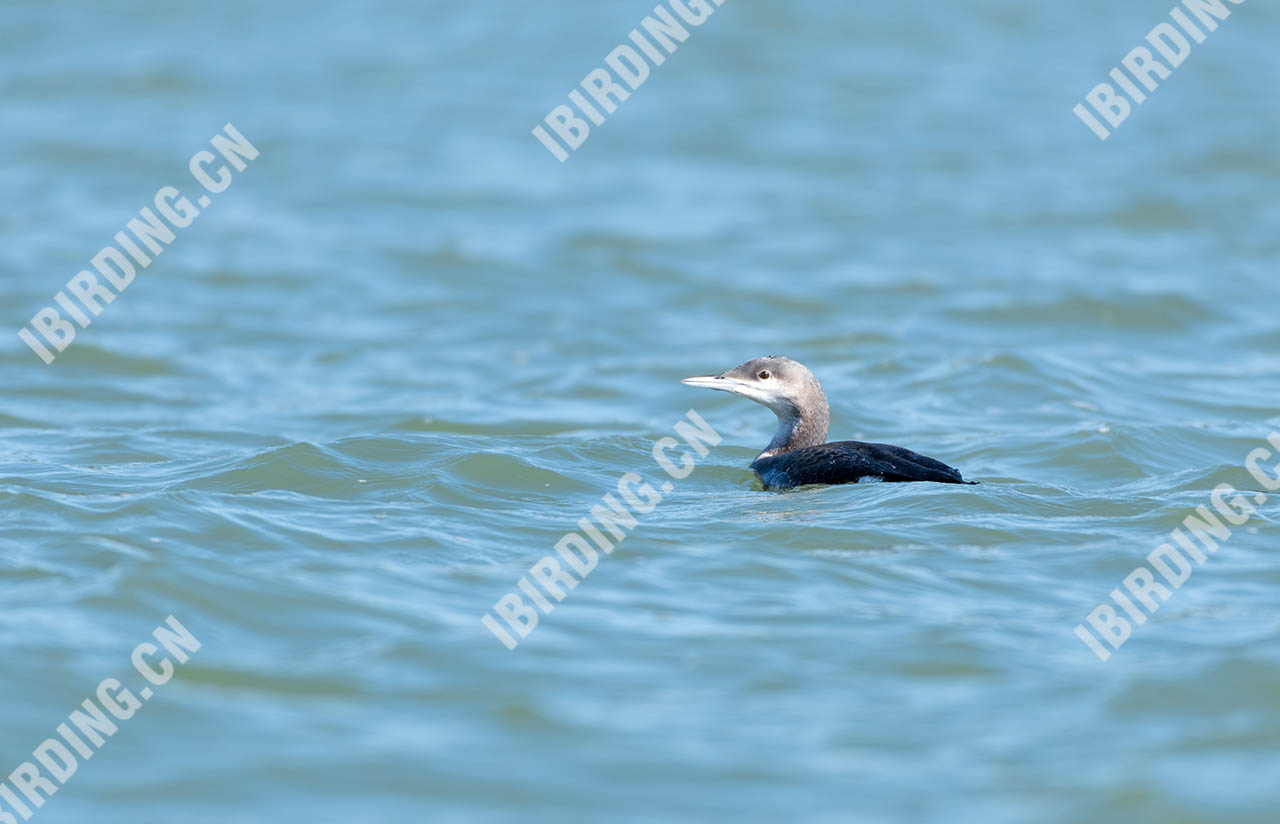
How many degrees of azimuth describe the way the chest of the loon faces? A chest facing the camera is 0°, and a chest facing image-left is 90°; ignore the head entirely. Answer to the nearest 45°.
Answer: approximately 90°
